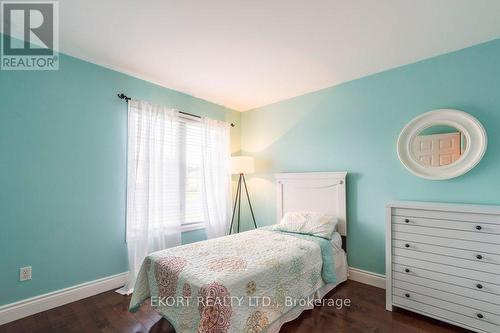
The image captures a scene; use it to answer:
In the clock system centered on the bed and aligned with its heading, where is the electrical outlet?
The electrical outlet is roughly at 2 o'clock from the bed.

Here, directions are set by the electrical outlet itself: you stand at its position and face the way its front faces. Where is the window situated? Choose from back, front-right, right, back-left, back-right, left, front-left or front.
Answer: left

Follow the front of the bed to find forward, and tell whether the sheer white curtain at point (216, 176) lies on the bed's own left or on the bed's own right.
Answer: on the bed's own right

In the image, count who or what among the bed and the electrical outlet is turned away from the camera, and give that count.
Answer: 0

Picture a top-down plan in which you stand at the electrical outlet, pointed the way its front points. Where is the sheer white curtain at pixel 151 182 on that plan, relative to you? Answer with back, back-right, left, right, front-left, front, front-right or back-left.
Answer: left

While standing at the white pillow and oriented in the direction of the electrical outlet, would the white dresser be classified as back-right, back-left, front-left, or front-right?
back-left

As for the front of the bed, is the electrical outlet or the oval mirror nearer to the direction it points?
the electrical outlet

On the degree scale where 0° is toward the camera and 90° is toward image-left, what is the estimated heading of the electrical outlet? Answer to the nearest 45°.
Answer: approximately 0°

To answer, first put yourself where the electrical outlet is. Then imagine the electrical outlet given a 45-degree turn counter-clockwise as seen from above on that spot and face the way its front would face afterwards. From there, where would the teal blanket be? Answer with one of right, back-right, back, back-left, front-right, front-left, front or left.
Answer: front

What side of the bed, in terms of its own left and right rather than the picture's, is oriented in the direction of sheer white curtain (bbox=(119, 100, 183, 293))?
right

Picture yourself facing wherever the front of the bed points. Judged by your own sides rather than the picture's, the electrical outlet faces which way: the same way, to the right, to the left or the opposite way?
to the left

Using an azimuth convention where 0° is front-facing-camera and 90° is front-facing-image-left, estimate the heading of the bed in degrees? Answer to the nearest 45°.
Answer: approximately 45°

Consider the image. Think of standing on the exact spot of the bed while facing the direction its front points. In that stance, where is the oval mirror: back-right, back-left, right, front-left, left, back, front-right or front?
back-left

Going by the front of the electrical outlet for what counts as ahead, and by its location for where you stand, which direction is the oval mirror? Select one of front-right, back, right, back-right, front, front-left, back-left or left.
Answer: front-left
